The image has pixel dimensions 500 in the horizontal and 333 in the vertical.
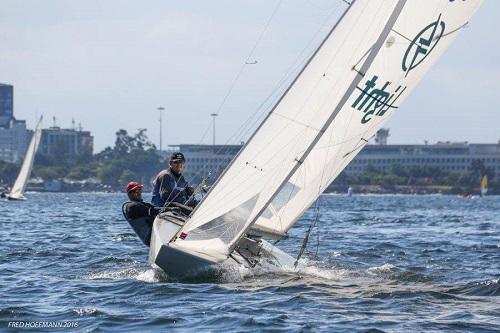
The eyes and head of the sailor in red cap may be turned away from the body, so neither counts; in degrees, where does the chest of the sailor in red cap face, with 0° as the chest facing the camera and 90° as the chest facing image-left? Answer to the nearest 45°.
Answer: approximately 315°
